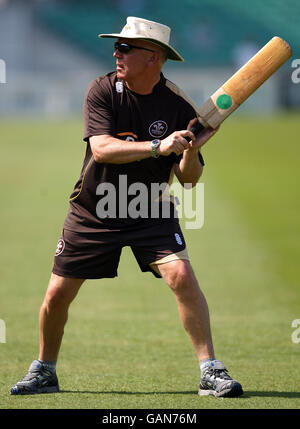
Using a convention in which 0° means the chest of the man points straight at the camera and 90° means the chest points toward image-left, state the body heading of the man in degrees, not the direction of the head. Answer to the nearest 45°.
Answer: approximately 0°
